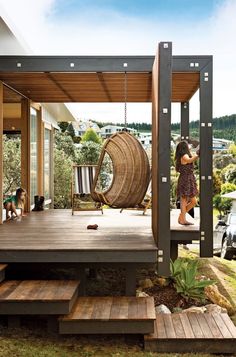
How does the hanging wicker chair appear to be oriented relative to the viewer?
to the viewer's left

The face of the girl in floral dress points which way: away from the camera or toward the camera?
away from the camera

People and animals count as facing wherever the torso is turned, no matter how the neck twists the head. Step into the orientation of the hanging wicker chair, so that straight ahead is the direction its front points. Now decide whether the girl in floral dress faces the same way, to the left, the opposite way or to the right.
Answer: the opposite way
